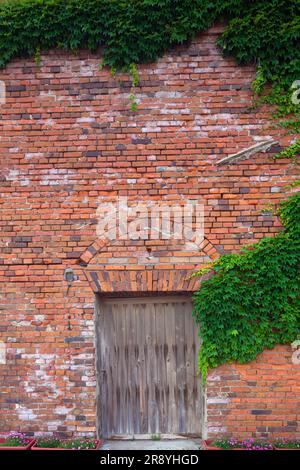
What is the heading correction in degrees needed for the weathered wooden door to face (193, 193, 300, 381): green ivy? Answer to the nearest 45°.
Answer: approximately 45° to its left

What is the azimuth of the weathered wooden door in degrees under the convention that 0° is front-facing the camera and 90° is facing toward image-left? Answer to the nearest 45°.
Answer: approximately 0°
